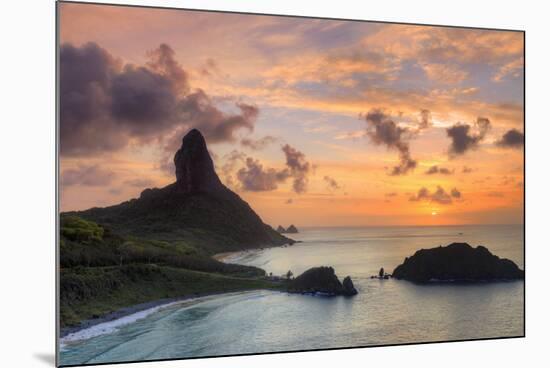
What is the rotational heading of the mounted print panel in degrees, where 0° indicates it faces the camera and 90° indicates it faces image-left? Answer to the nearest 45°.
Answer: approximately 315°
